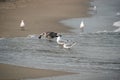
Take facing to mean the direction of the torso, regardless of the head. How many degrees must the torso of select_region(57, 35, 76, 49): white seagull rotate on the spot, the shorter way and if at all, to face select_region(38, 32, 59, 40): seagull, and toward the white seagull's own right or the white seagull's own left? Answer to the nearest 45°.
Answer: approximately 45° to the white seagull's own right

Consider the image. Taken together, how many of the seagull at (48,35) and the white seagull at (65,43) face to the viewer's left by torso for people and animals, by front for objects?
2

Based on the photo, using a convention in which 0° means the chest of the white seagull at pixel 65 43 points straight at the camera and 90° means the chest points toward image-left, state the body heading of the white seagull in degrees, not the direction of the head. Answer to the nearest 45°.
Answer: approximately 90°

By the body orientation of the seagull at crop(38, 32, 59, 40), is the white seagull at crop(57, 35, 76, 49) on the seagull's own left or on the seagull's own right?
on the seagull's own left

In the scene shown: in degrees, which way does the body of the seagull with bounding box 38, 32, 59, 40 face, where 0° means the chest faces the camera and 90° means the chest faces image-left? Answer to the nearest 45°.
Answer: approximately 90°
